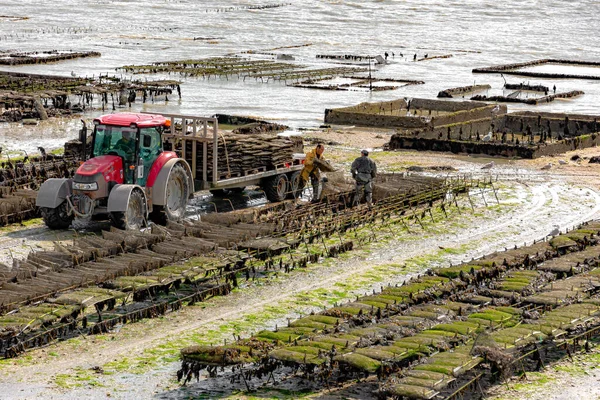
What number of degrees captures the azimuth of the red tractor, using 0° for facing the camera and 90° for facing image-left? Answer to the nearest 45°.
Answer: approximately 45°

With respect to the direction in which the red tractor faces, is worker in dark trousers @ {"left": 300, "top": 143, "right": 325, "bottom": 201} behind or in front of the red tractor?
behind

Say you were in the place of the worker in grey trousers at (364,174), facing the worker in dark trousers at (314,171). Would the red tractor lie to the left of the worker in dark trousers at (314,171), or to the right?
left

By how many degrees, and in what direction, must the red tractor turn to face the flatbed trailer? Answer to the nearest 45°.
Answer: approximately 180°

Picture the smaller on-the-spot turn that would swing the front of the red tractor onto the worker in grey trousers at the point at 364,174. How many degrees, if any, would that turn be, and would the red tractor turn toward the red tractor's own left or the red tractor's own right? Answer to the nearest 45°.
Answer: approximately 135° to the red tractor's own left
